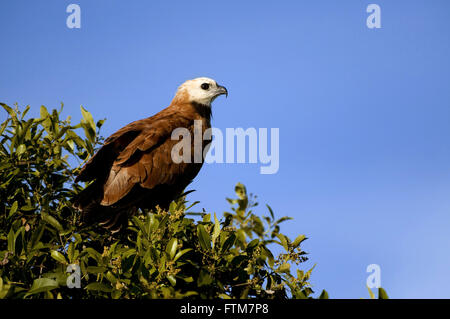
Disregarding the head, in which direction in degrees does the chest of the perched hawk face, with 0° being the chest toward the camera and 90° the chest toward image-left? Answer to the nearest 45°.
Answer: approximately 270°
